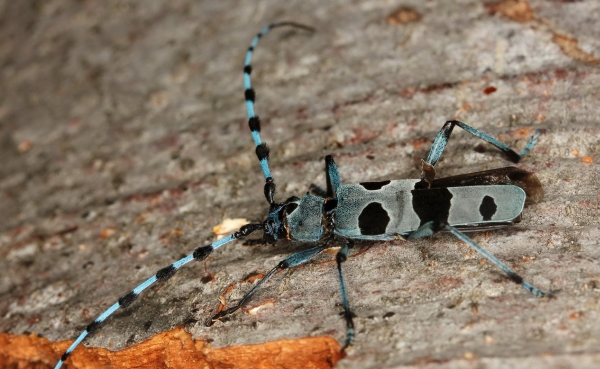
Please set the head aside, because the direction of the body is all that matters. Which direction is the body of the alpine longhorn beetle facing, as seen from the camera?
to the viewer's left
